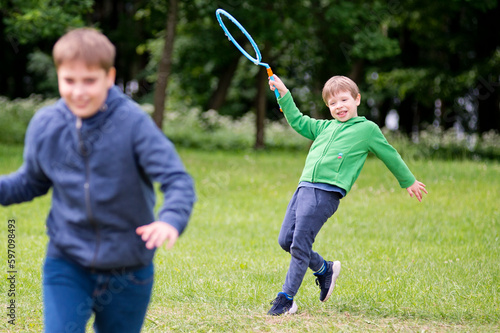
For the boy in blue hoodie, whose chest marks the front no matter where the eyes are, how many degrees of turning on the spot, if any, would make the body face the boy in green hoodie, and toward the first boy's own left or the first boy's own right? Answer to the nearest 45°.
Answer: approximately 135° to the first boy's own left

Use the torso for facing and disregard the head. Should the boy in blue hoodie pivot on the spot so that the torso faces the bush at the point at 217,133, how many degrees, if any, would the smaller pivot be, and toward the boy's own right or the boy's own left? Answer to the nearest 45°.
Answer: approximately 180°

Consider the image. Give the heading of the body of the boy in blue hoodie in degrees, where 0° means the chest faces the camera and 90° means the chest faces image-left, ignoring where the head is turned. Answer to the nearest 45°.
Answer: approximately 0°

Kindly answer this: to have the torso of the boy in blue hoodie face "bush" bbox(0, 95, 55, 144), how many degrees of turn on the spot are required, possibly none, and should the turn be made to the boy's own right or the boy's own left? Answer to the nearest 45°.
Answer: approximately 180°

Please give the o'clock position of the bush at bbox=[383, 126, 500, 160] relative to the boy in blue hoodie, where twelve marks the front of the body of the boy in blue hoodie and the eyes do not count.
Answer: The bush is roughly at 7 o'clock from the boy in blue hoodie.

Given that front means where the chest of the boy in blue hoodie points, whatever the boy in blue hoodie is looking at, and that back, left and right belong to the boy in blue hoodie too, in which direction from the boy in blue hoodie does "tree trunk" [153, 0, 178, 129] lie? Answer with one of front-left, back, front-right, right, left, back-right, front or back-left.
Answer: back

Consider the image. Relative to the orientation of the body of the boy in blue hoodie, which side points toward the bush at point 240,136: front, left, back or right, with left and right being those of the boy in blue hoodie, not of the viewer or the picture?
back
